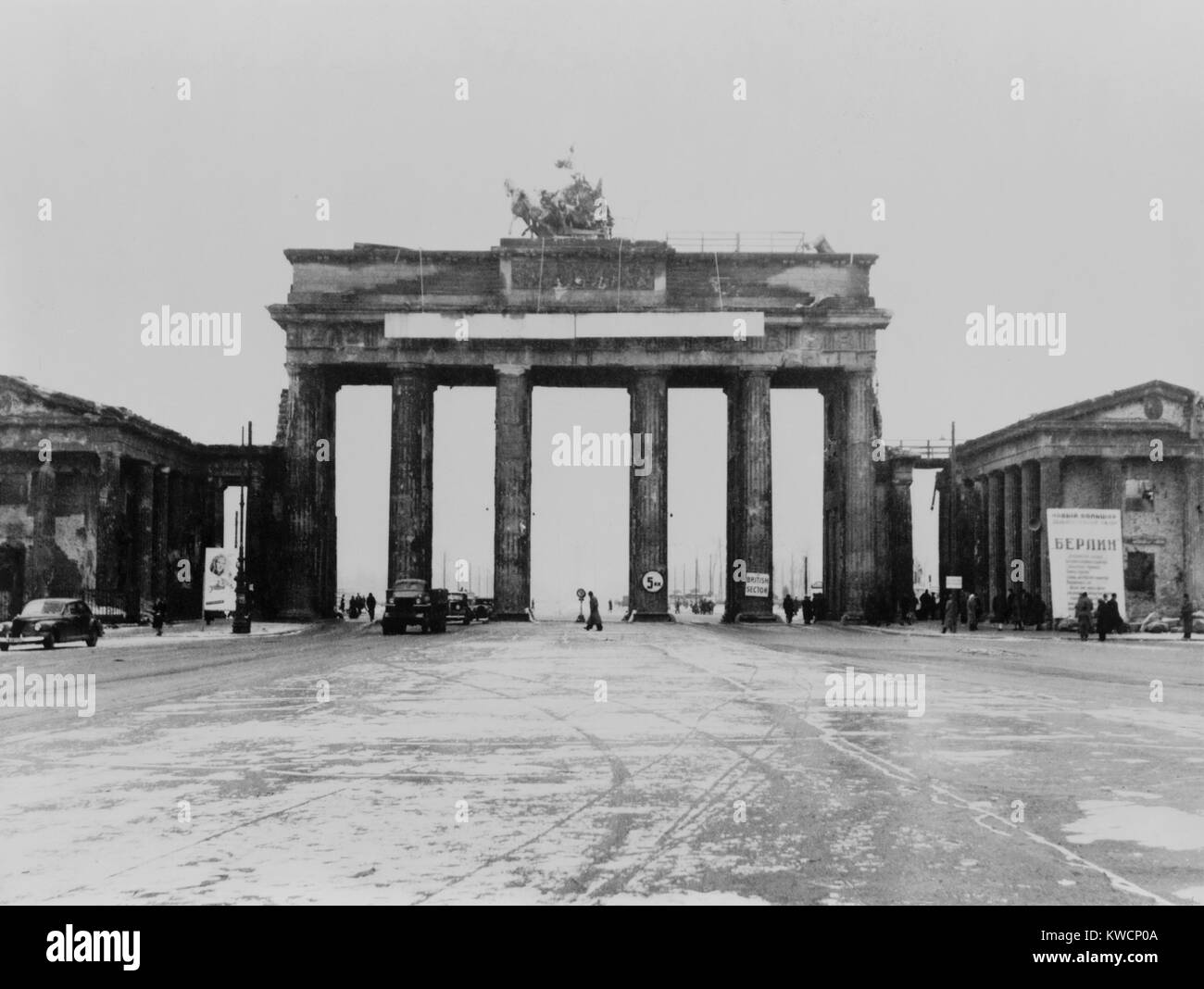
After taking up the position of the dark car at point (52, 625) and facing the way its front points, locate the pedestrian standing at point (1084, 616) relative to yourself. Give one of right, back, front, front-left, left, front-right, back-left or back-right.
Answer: back-left

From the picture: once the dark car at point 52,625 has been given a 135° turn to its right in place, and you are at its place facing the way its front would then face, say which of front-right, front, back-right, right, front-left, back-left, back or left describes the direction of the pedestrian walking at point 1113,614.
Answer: right

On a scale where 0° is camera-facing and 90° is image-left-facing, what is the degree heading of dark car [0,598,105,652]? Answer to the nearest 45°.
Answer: approximately 45°
